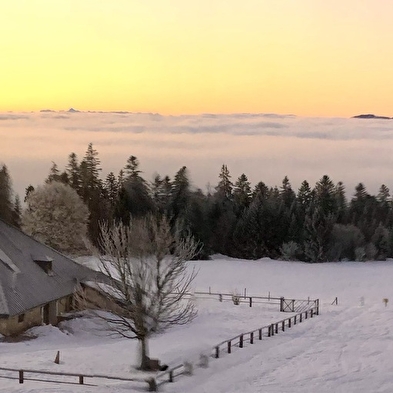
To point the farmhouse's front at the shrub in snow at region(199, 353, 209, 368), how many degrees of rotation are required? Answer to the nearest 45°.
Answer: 0° — it already faces it

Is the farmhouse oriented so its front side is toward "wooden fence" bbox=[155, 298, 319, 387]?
yes

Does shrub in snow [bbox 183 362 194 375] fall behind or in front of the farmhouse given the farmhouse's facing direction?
in front

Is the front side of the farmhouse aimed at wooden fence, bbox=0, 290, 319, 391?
yes

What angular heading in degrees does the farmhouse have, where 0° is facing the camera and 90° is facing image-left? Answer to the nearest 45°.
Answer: approximately 315°
